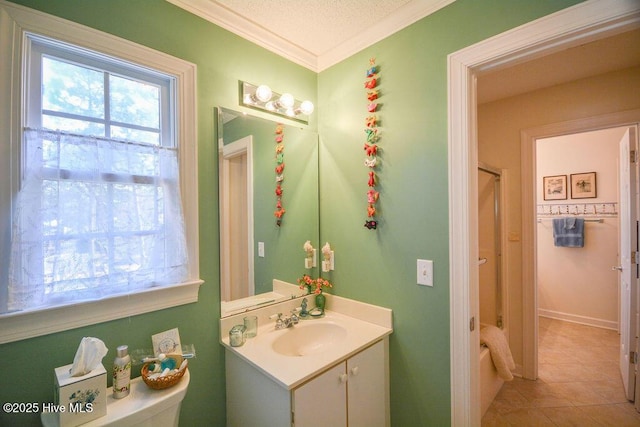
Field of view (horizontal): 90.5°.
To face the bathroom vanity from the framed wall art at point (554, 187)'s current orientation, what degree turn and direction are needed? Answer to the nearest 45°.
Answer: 0° — it already faces it

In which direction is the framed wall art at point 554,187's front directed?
toward the camera

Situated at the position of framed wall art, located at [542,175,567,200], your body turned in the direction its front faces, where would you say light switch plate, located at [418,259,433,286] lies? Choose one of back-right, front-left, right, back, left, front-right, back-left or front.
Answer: front

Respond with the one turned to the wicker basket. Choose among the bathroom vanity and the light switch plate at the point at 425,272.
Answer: the light switch plate

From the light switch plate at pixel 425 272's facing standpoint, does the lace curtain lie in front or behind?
in front

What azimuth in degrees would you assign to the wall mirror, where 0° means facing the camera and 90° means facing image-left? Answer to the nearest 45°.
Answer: approximately 315°

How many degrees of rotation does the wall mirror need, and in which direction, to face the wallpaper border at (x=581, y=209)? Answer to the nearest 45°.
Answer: approximately 45° to its left

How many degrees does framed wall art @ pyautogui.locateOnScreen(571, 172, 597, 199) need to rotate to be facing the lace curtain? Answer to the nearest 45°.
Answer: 0° — it already faces it

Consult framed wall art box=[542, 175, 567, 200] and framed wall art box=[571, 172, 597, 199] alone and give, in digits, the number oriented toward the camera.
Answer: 2

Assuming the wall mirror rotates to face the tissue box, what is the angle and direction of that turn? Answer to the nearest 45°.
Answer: approximately 90° to its right

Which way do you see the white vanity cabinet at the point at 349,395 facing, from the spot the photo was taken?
facing the viewer and to the right of the viewer
